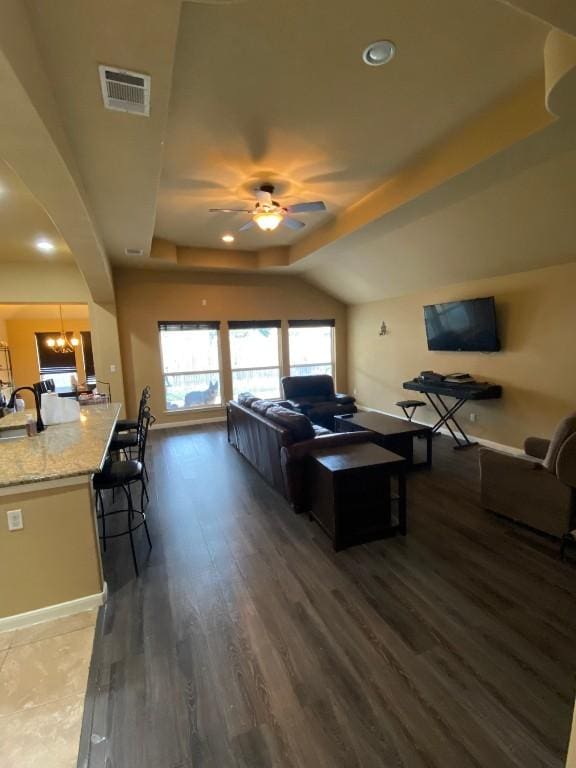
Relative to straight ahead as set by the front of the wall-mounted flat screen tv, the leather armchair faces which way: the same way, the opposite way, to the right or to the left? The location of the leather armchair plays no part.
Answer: to the left

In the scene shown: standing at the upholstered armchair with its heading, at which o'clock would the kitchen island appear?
The kitchen island is roughly at 9 o'clock from the upholstered armchair.

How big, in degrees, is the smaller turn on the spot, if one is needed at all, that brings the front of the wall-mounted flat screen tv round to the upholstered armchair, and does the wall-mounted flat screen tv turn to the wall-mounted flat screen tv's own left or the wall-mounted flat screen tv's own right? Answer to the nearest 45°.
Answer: approximately 45° to the wall-mounted flat screen tv's own left

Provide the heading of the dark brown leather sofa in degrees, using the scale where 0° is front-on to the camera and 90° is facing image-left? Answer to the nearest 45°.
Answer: approximately 225°

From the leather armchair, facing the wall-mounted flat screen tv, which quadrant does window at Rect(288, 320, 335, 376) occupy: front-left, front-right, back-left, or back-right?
back-left

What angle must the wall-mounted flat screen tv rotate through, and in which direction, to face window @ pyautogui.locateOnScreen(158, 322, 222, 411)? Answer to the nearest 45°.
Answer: approximately 45° to its right

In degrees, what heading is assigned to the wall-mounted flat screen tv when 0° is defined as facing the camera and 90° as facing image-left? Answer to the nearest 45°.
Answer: approximately 45°

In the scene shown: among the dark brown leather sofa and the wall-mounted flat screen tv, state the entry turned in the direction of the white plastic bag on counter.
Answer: the wall-mounted flat screen tv

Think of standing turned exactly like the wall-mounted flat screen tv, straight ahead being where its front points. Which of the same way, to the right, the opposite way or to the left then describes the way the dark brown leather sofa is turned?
the opposite way

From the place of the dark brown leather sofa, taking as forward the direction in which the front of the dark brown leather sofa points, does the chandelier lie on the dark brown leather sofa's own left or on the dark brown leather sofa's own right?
on the dark brown leather sofa's own left
